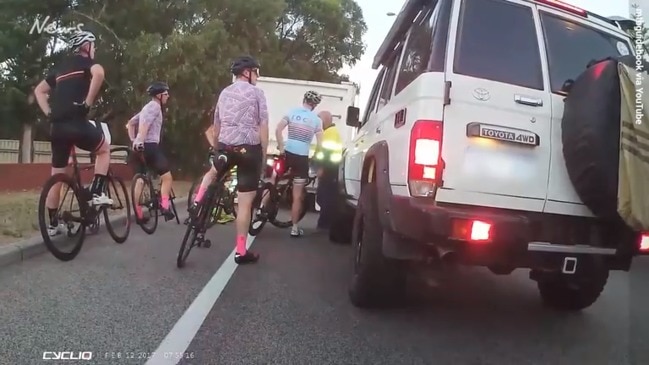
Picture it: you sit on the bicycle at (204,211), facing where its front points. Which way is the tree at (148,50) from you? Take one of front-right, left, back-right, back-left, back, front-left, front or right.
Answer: front-left

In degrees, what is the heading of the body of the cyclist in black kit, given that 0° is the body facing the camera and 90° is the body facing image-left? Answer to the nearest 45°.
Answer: approximately 225°

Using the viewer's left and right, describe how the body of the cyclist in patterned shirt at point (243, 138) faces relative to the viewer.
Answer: facing away from the viewer and to the right of the viewer

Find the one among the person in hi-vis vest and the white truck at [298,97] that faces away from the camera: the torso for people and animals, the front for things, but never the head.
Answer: the white truck

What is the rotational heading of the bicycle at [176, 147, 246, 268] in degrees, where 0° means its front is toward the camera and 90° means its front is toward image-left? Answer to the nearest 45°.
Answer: approximately 225°

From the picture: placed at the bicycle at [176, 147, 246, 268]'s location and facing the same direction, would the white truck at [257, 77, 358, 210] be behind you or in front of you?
in front

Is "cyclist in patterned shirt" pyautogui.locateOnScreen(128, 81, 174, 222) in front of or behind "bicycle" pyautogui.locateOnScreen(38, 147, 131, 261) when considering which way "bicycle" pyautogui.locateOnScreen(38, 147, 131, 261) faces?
in front

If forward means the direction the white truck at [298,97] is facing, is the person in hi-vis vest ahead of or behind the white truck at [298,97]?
behind

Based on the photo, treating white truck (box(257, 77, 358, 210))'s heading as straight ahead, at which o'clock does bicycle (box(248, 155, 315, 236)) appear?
The bicycle is roughly at 6 o'clock from the white truck.

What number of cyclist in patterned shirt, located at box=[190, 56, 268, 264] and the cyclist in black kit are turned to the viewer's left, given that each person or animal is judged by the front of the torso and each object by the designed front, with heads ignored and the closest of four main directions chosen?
0

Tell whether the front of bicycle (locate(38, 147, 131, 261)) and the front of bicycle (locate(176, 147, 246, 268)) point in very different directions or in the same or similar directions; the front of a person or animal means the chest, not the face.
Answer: same or similar directions

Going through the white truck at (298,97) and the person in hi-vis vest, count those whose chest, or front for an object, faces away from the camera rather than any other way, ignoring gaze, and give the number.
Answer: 1

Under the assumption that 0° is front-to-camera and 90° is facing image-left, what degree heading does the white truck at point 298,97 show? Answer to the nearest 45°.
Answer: approximately 180°
